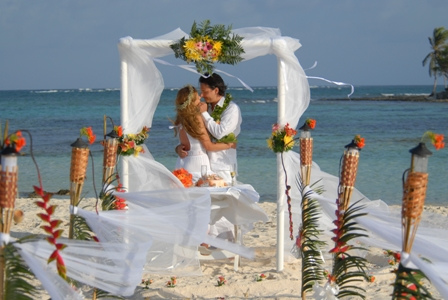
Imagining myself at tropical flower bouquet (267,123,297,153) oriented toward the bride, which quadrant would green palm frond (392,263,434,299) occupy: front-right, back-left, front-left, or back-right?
back-left

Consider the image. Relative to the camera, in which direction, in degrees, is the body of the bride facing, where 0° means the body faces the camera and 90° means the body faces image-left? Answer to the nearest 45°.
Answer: approximately 225°

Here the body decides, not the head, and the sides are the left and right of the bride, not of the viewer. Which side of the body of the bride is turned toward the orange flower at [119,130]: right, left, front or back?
back

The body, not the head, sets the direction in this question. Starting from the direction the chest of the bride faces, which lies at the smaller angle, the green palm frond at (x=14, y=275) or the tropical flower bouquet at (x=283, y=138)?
the tropical flower bouquet

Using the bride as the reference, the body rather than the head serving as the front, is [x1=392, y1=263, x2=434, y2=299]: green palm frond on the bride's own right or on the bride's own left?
on the bride's own right

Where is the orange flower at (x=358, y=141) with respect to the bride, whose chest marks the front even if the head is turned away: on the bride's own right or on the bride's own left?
on the bride's own right

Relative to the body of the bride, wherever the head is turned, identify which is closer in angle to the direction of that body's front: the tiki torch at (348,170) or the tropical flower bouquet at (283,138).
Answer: the tropical flower bouquet

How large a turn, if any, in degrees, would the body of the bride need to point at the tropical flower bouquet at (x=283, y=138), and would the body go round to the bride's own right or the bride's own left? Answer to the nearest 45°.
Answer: approximately 90° to the bride's own right

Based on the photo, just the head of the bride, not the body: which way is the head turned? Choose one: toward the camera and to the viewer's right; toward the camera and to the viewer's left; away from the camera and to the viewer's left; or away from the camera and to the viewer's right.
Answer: away from the camera and to the viewer's right
